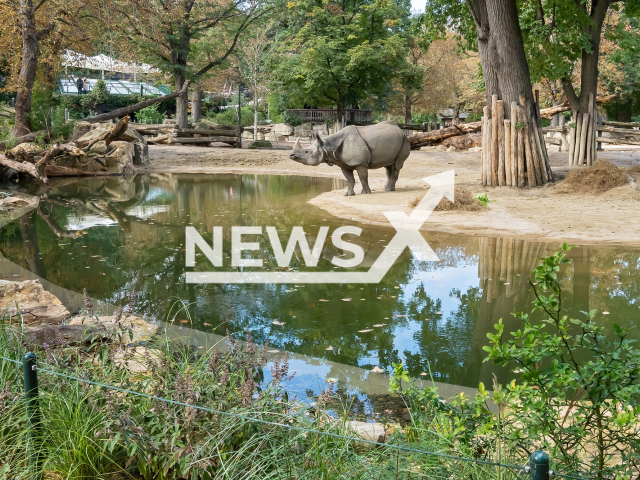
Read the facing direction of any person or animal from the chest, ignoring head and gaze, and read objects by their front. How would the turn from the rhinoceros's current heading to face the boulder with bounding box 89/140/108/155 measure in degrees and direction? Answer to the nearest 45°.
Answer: approximately 45° to its right

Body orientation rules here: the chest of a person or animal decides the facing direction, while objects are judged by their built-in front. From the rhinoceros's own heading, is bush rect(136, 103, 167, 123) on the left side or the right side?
on its right

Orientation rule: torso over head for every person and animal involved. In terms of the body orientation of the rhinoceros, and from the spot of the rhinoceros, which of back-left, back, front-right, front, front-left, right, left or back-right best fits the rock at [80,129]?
front-right

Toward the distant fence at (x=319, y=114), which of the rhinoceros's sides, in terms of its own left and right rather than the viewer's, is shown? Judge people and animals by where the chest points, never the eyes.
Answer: right

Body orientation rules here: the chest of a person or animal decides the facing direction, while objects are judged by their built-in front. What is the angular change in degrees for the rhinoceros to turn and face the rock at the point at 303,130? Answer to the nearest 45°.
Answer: approximately 90° to its right

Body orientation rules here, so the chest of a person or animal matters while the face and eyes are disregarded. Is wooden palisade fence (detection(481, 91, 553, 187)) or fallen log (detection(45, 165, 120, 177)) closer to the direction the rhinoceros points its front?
the fallen log

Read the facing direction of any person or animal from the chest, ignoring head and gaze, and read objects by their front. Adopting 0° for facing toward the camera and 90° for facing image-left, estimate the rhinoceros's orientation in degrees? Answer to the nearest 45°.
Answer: approximately 90°

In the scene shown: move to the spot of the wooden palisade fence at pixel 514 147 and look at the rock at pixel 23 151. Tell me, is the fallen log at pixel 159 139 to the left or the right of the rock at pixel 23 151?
right

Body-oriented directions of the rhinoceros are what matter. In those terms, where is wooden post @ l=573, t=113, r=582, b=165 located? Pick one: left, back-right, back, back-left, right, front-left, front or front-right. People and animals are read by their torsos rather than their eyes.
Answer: back-right

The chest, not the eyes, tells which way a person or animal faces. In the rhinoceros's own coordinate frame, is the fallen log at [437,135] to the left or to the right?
on its right

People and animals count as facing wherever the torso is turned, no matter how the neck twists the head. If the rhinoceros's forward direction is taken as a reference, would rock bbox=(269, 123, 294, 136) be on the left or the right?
on its right
